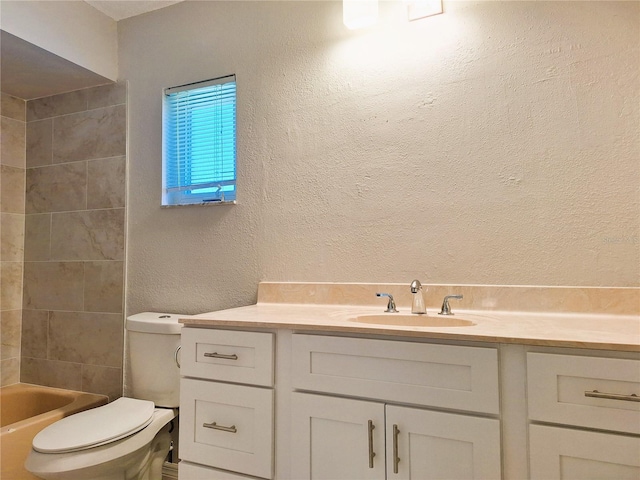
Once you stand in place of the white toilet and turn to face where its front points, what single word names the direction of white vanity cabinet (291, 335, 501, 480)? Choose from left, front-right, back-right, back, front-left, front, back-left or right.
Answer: left

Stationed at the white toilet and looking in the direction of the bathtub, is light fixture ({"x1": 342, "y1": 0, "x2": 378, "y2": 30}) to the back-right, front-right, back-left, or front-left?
back-right

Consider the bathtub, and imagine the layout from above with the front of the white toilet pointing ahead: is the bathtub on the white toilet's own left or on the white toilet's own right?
on the white toilet's own right

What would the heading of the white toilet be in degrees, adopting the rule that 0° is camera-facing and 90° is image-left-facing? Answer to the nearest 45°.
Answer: approximately 45°

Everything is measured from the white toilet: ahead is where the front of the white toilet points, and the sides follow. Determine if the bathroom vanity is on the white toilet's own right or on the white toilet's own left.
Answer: on the white toilet's own left
